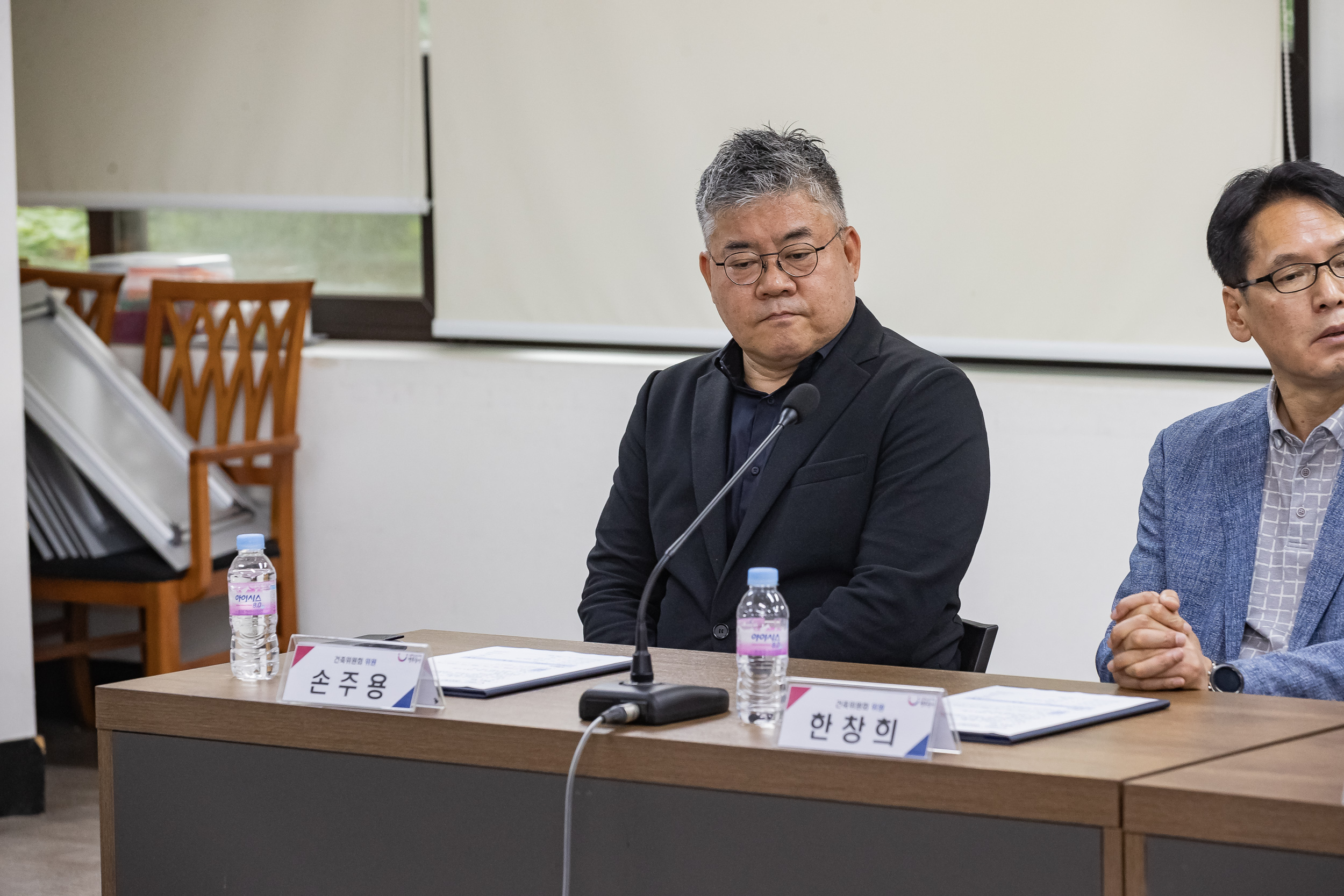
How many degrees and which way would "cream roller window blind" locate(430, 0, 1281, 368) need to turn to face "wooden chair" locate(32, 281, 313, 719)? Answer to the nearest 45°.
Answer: approximately 90° to its right

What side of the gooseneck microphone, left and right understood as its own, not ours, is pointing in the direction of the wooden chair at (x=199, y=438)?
left

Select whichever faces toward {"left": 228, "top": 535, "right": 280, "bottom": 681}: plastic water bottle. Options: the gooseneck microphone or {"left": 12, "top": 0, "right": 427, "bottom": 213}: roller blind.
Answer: the roller blind

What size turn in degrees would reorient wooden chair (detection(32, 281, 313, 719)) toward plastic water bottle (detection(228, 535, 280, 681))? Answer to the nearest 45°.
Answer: approximately 45° to its left

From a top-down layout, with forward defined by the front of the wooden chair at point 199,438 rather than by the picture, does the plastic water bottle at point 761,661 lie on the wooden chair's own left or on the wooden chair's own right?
on the wooden chair's own left

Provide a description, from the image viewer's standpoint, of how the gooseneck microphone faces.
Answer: facing away from the viewer and to the right of the viewer

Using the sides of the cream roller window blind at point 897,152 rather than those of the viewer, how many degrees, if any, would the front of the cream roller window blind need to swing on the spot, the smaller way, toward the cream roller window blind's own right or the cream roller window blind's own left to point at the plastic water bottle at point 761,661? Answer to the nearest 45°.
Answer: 0° — it already faces it

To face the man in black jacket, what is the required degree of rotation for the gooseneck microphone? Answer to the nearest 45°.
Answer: approximately 45° to its left

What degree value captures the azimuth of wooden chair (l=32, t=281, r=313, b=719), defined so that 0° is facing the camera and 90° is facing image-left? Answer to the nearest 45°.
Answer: approximately 45°
